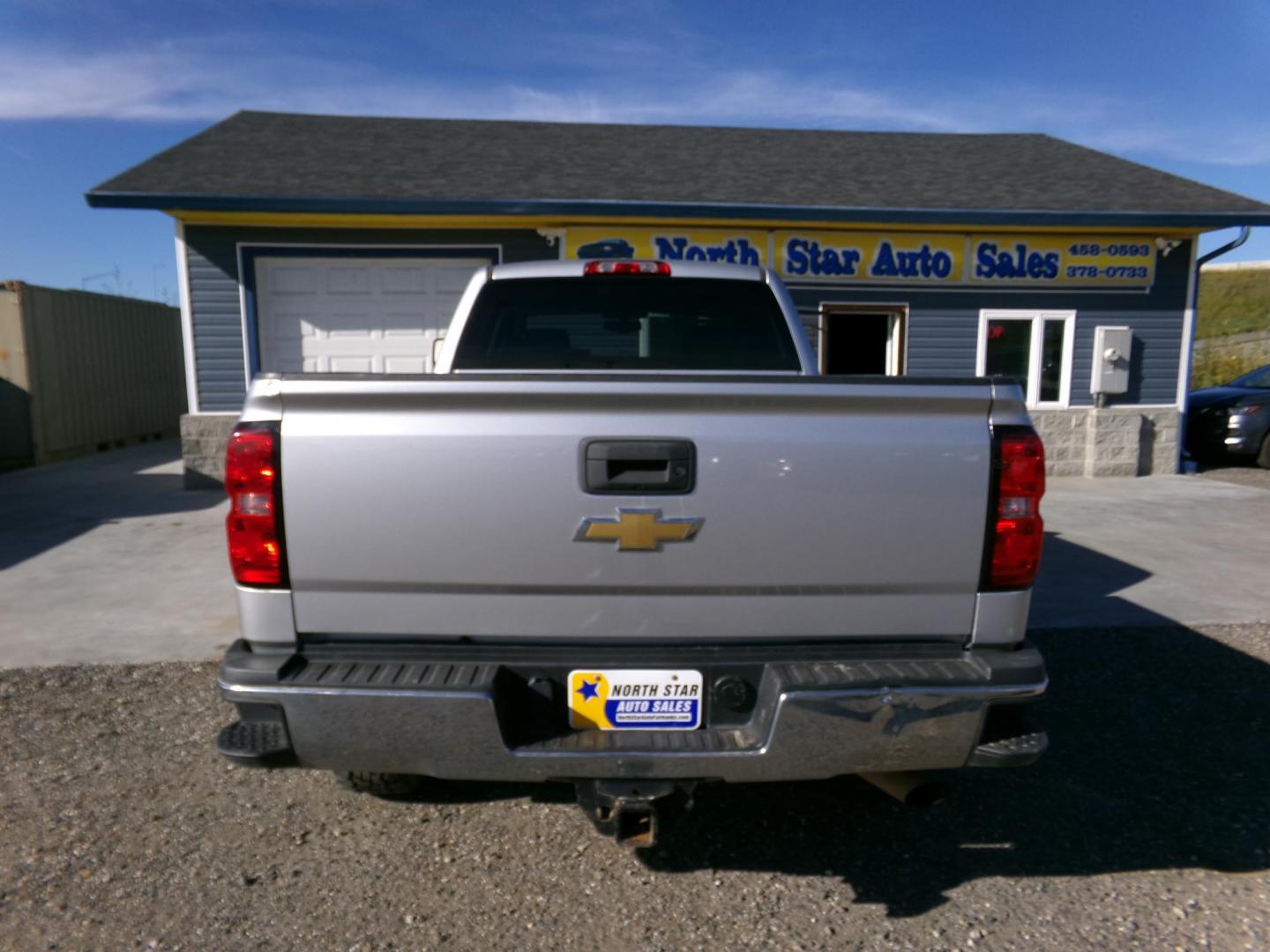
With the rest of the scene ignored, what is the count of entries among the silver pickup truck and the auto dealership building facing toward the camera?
1

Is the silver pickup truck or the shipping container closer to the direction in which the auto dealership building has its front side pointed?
the silver pickup truck

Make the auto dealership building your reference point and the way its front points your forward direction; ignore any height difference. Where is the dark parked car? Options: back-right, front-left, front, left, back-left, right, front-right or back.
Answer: left

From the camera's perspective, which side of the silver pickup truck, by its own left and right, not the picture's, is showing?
back

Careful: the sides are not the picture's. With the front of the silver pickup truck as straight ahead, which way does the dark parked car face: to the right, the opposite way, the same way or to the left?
to the left

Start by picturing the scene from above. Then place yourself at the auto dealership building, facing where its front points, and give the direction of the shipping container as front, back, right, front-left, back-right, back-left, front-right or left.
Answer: right

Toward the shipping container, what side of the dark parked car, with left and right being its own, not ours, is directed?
front

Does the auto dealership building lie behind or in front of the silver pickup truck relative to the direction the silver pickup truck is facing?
in front

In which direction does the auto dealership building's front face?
toward the camera

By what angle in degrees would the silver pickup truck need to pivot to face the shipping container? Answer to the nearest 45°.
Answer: approximately 45° to its left

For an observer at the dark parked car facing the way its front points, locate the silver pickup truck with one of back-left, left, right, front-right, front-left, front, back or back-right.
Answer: front-left

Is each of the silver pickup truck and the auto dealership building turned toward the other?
yes

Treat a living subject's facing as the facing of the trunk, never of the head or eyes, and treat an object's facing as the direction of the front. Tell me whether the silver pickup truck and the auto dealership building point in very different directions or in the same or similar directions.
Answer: very different directions

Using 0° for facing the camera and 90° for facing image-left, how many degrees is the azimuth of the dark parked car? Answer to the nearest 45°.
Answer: approximately 45°

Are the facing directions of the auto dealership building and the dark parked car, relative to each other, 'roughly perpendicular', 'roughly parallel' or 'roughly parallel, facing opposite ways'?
roughly perpendicular

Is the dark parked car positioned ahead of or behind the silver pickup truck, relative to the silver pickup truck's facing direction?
ahead

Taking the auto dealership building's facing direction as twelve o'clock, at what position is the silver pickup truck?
The silver pickup truck is roughly at 12 o'clock from the auto dealership building.

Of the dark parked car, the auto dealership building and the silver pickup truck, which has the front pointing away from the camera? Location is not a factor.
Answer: the silver pickup truck
